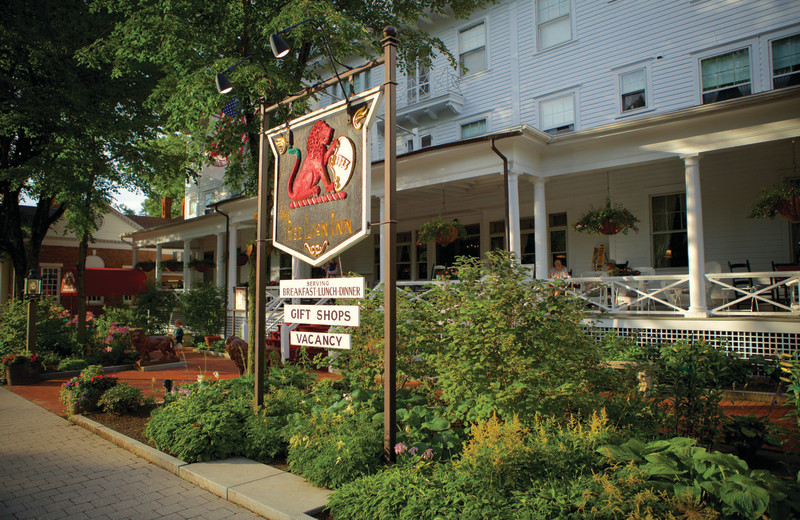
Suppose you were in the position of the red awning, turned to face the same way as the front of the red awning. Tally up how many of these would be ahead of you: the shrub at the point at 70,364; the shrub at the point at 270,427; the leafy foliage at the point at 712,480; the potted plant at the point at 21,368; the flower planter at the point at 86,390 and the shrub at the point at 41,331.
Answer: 6

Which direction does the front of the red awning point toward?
toward the camera

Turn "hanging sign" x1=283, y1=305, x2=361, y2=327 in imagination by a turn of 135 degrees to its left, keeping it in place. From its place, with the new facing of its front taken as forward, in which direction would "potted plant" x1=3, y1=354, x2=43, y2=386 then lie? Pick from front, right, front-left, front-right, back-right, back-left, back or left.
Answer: back-left

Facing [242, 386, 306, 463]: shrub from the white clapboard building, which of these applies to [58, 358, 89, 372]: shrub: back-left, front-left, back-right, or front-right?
front-right

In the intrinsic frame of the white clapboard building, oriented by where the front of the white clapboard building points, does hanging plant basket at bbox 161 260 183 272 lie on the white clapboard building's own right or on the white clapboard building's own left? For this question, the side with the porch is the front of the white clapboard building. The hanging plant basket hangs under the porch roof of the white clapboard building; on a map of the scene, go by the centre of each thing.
on the white clapboard building's own right

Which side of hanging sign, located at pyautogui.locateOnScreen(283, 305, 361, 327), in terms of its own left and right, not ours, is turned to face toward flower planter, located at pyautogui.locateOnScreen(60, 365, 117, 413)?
right

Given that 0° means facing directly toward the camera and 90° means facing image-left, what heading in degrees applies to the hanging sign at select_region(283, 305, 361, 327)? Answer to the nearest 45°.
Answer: approximately 45°

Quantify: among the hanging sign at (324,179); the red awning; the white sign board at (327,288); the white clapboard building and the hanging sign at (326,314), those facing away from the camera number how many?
0

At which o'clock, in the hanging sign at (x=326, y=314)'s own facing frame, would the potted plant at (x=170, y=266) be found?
The potted plant is roughly at 4 o'clock from the hanging sign.

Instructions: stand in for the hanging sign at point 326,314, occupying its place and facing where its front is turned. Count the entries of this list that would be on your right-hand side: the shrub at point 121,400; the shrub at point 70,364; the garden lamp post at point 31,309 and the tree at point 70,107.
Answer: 4

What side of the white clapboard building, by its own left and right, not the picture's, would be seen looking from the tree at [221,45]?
front

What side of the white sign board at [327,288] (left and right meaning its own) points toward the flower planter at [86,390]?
right

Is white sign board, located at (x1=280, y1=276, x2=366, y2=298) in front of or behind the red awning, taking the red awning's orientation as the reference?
in front

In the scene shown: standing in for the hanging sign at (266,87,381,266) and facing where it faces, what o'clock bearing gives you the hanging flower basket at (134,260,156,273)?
The hanging flower basket is roughly at 4 o'clock from the hanging sign.

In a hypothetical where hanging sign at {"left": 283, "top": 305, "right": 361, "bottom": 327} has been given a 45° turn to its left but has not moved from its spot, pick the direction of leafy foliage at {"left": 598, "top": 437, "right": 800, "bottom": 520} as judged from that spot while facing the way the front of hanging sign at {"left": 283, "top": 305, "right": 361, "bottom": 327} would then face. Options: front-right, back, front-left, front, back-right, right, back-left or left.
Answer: front-left
